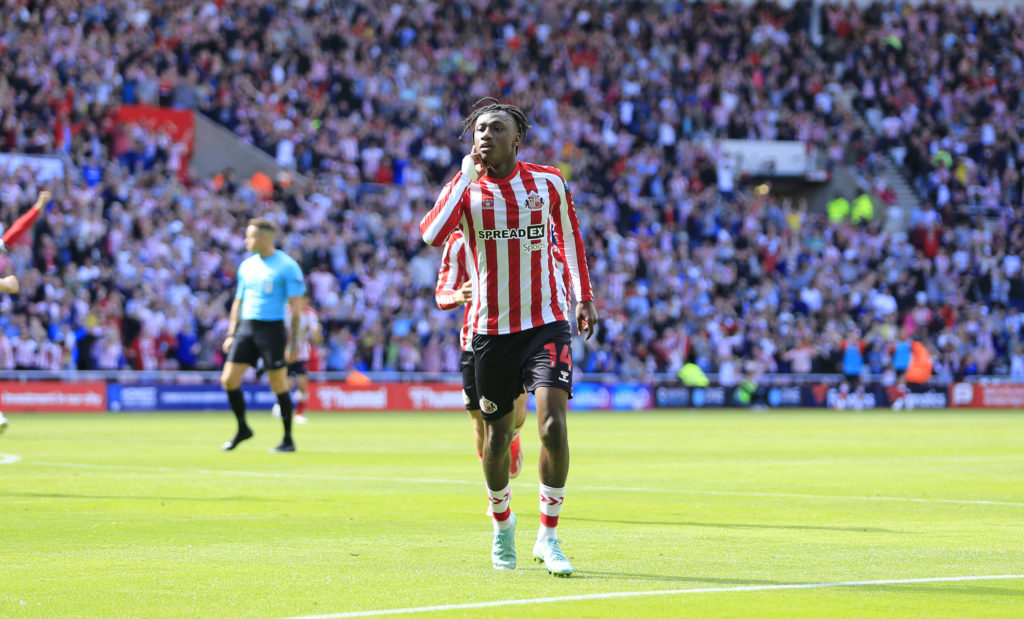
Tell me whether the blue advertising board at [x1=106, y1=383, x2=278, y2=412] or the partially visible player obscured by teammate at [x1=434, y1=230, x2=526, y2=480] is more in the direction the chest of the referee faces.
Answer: the partially visible player obscured by teammate

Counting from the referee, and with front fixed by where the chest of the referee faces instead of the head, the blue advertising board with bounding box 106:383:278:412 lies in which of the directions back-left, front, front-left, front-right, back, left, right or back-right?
back-right

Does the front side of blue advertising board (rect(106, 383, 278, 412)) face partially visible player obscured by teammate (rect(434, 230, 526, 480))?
yes

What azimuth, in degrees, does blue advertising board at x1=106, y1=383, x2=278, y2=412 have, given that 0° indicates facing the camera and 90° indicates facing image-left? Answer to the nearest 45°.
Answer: approximately 0°

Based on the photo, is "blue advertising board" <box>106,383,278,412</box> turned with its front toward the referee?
yes

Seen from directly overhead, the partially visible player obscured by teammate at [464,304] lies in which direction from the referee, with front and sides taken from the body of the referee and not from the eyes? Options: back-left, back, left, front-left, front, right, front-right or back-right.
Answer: front-left

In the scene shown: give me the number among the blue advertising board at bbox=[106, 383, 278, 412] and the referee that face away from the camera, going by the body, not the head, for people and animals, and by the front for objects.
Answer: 0

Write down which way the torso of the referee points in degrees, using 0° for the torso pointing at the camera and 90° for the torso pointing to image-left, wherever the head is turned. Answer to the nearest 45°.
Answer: approximately 45°
